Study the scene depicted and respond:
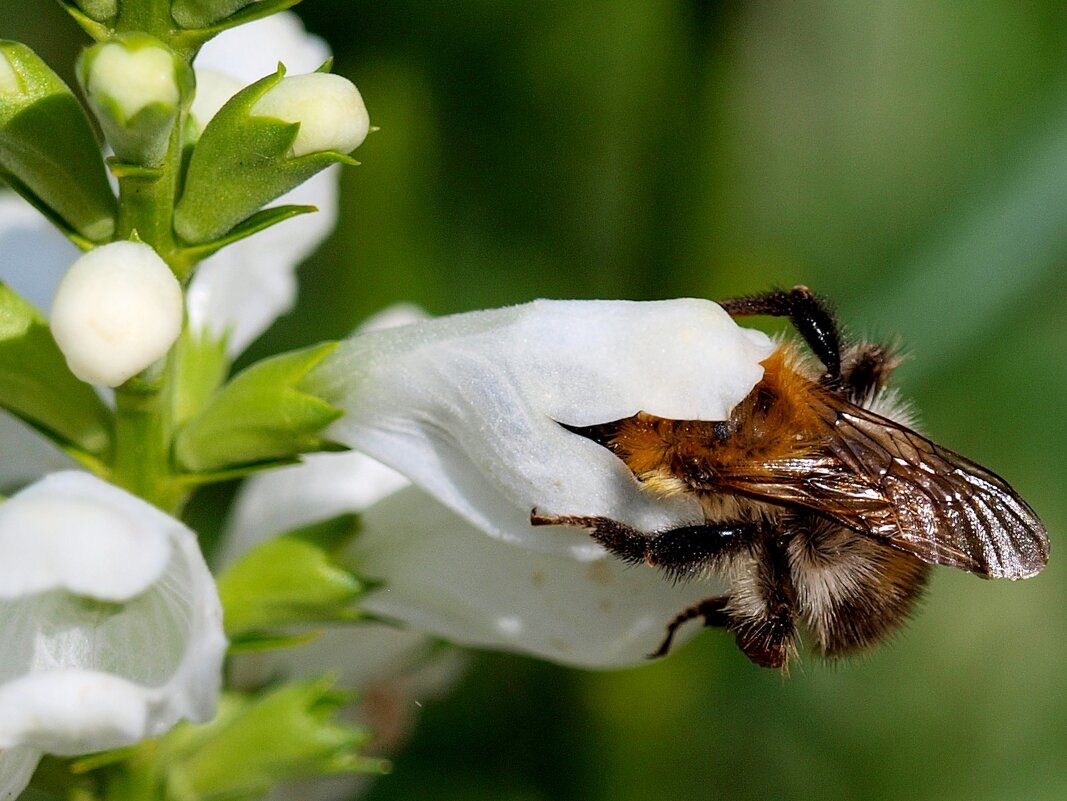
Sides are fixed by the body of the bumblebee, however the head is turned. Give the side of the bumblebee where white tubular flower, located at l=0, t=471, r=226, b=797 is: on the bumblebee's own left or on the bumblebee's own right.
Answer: on the bumblebee's own left

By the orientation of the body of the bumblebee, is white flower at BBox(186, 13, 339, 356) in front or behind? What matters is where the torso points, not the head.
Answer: in front

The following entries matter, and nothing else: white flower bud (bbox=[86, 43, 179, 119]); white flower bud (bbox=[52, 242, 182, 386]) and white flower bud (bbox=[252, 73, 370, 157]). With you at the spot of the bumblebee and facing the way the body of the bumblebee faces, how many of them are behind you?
0

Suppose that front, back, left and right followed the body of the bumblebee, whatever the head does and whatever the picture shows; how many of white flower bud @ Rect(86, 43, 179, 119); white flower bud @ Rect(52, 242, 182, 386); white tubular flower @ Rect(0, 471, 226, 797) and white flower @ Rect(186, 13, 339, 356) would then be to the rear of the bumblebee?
0

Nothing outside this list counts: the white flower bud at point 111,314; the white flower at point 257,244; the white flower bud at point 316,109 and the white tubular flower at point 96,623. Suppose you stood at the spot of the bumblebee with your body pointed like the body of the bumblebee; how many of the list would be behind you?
0

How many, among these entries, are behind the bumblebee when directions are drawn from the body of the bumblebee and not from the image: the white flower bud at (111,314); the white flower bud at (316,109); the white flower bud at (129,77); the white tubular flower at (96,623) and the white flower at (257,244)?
0

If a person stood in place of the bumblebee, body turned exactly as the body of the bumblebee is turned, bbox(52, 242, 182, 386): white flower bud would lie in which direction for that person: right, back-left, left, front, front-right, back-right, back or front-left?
front-left

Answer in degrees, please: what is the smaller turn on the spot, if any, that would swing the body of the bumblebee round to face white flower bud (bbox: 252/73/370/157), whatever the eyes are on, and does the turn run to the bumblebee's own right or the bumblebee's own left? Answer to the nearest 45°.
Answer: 0° — it already faces it

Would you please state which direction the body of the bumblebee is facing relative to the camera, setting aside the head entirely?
to the viewer's left

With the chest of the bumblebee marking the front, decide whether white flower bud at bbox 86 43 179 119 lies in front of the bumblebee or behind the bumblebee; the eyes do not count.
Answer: in front
